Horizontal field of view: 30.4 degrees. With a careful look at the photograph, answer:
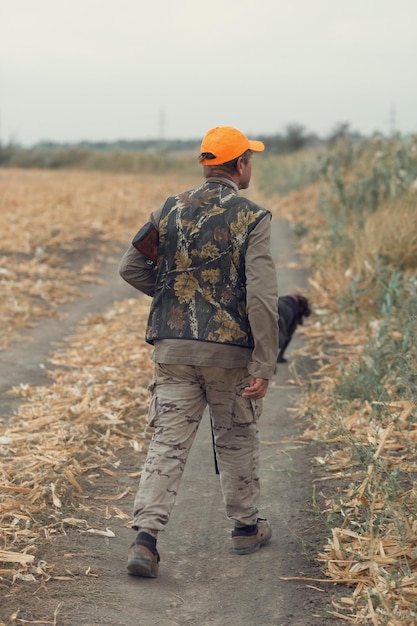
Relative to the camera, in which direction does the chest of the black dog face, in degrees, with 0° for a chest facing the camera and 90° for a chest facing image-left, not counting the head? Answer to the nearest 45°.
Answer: approximately 270°

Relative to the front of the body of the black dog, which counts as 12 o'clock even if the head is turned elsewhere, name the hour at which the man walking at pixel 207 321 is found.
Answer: The man walking is roughly at 3 o'clock from the black dog.
